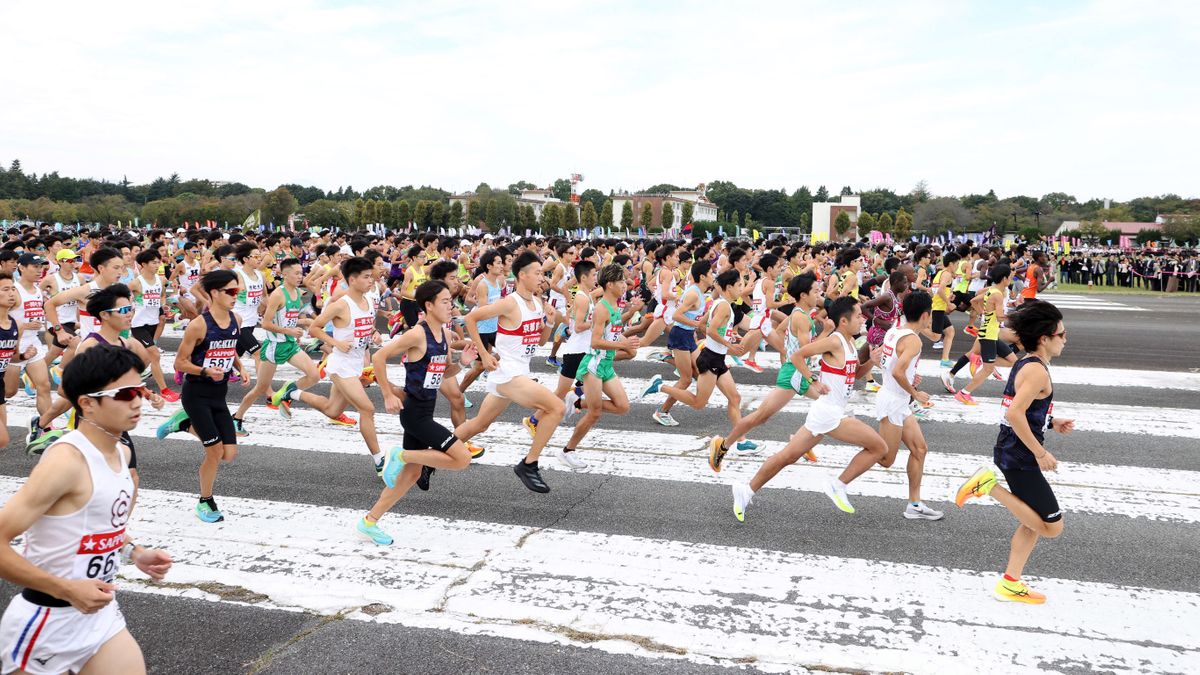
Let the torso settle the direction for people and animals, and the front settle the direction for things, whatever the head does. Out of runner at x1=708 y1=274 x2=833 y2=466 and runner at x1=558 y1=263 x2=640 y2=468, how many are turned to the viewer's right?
2

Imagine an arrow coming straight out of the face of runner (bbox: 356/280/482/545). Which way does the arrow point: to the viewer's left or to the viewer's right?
to the viewer's right

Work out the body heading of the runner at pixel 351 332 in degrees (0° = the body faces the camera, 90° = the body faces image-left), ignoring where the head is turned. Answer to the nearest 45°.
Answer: approximately 315°

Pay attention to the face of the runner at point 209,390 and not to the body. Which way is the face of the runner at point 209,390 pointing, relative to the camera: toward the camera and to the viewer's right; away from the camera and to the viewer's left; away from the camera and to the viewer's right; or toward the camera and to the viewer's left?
toward the camera and to the viewer's right

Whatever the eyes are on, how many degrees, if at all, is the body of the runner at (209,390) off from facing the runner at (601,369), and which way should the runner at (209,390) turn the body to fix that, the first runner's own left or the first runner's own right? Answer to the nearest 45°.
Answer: approximately 45° to the first runner's own left

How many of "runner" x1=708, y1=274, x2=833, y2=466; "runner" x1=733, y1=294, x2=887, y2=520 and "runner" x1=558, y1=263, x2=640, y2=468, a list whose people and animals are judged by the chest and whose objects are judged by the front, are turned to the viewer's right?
3

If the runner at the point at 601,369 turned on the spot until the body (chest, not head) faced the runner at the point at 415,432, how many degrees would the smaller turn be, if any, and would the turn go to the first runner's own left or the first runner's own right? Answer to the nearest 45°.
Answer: approximately 135° to the first runner's own right

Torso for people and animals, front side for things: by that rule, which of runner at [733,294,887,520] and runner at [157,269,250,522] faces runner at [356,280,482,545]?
runner at [157,269,250,522]

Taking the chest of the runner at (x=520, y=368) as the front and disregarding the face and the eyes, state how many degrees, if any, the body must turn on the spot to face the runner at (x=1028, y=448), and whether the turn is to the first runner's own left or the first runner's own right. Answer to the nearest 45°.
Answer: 0° — they already face them

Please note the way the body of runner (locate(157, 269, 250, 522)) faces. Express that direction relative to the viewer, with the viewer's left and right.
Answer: facing the viewer and to the right of the viewer

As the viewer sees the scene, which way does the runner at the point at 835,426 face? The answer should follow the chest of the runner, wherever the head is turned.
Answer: to the viewer's right

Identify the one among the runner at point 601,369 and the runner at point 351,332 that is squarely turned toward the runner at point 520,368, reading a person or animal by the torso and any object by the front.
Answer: the runner at point 351,332

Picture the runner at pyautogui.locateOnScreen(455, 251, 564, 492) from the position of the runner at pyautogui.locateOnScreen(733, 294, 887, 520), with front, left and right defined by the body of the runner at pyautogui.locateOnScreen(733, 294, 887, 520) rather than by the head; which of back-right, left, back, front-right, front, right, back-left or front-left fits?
back

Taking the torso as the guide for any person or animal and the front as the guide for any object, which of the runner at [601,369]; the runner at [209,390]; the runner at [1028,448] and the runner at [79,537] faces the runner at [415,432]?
the runner at [209,390]

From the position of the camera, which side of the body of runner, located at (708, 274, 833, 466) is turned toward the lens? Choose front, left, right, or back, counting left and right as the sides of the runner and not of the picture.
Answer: right
